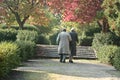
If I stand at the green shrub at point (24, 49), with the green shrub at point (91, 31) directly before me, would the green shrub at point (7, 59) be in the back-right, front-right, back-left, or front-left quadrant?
back-right

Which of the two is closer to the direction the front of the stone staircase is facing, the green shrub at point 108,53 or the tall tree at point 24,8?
the green shrub

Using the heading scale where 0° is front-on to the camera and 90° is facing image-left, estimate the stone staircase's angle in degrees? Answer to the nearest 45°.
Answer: approximately 0°

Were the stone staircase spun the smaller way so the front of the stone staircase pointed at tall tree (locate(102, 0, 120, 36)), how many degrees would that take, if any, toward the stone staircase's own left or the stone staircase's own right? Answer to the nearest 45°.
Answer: approximately 135° to the stone staircase's own left

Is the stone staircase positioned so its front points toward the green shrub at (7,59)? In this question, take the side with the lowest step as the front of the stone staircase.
yes
